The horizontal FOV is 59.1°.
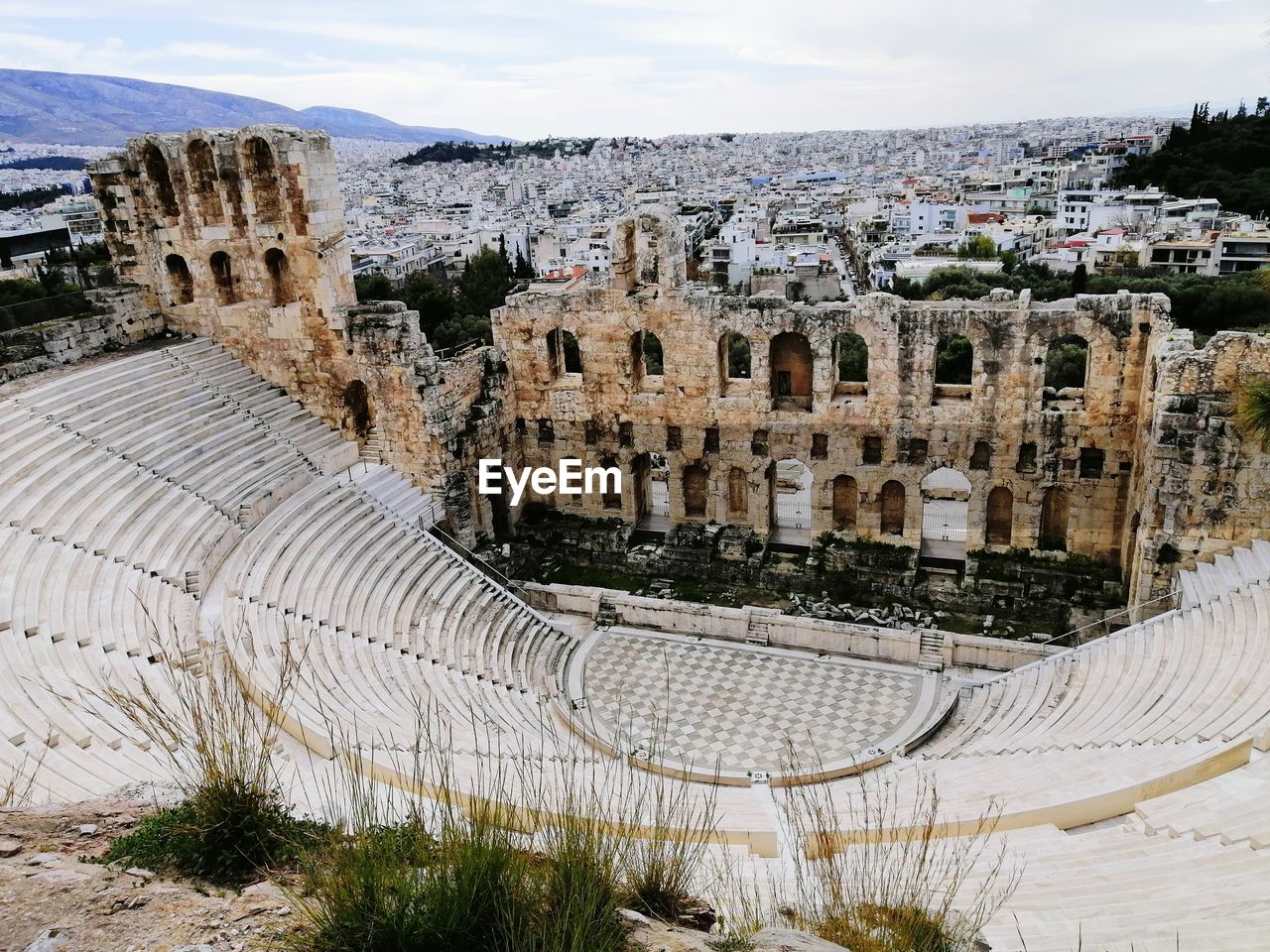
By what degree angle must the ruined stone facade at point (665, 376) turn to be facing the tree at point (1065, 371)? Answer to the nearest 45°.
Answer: approximately 135° to its left

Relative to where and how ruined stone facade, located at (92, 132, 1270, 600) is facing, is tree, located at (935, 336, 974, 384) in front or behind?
behind

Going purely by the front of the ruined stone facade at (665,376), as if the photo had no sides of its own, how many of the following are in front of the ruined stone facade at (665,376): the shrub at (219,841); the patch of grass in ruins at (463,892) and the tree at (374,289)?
2

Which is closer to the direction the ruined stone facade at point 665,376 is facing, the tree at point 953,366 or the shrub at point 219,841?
the shrub

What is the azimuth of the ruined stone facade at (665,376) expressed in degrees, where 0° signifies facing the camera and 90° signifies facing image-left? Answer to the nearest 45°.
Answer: approximately 0°

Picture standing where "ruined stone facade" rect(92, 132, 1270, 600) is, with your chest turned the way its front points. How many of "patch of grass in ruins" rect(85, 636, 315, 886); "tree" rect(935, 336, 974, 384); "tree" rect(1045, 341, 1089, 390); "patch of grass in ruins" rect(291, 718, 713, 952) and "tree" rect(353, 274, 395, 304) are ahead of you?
2

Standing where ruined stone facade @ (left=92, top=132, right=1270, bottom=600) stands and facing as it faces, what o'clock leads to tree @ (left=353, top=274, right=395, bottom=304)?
The tree is roughly at 5 o'clock from the ruined stone facade.

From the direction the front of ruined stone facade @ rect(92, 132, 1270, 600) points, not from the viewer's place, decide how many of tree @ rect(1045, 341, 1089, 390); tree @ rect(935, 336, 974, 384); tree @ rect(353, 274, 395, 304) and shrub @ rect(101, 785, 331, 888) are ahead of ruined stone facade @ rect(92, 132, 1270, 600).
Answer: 1

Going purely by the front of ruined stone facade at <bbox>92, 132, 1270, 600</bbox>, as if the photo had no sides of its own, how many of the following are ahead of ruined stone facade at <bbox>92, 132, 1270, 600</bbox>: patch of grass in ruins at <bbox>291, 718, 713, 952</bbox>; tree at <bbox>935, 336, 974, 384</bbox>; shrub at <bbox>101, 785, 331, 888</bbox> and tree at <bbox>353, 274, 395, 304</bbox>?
2

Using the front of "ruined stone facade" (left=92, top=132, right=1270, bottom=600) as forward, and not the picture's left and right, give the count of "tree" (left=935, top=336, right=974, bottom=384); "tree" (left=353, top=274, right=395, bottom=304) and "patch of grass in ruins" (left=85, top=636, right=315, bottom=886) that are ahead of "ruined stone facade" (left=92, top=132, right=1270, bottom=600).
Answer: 1

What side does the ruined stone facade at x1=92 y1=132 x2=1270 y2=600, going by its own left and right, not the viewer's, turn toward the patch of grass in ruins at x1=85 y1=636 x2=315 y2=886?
front

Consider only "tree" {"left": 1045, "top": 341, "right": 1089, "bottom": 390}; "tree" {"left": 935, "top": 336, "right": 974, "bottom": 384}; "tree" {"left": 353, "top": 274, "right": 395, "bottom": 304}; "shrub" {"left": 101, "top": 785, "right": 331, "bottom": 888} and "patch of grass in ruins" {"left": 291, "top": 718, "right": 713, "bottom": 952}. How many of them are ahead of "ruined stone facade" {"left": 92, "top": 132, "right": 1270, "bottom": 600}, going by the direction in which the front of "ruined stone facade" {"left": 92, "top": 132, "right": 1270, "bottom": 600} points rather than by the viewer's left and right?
2
